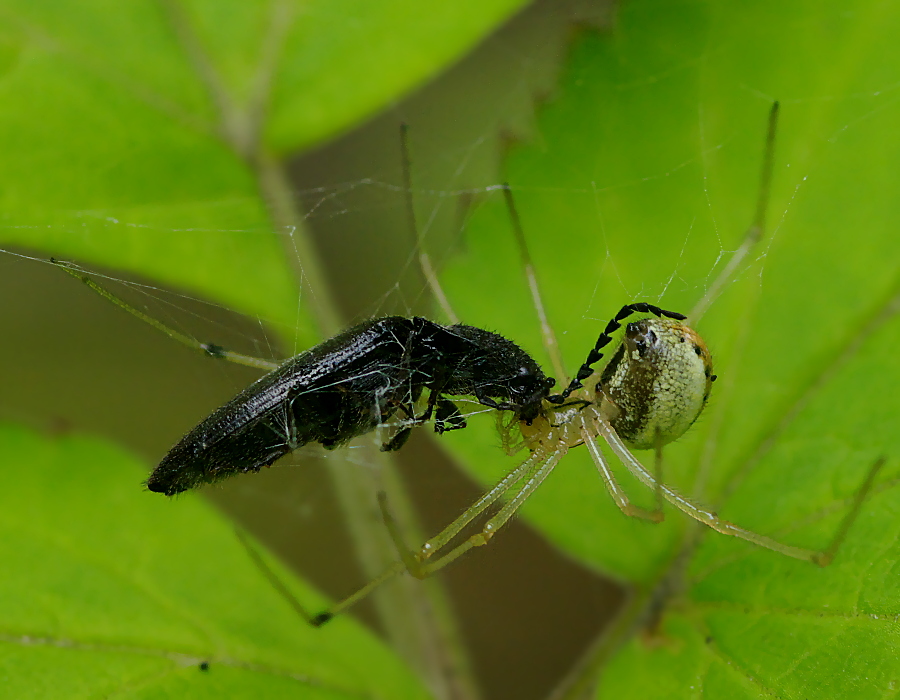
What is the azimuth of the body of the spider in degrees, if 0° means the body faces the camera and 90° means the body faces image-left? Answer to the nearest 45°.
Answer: approximately 90°

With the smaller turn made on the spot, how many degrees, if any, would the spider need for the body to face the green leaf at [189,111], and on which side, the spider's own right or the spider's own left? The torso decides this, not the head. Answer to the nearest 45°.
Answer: approximately 45° to the spider's own right
